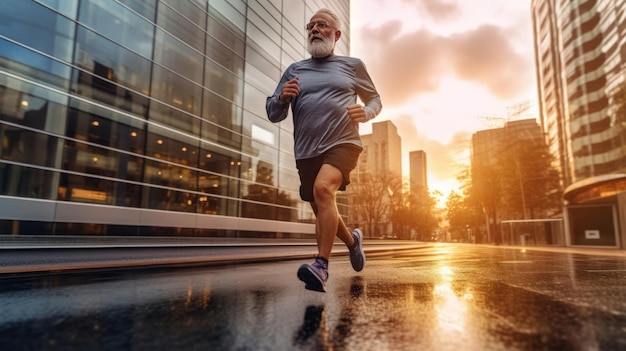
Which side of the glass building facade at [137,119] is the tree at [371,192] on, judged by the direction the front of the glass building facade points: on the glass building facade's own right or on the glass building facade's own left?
on the glass building facade's own left

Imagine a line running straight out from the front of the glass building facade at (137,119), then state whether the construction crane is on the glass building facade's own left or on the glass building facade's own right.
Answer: on the glass building facade's own left

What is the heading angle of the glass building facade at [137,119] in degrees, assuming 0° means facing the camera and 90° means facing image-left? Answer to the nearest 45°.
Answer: approximately 315°
